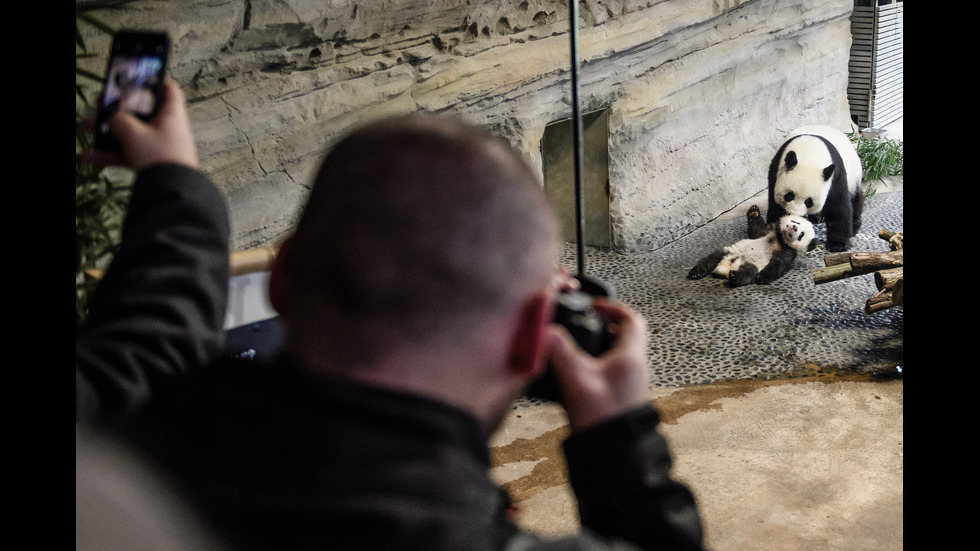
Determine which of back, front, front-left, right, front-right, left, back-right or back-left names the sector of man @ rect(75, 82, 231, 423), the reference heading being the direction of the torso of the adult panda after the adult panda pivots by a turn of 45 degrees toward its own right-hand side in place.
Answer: left

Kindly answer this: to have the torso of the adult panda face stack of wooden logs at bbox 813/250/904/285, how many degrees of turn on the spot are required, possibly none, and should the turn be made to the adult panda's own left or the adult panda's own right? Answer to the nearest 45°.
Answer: approximately 45° to the adult panda's own left

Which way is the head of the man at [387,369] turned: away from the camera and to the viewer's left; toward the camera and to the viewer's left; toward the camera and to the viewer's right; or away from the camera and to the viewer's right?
away from the camera and to the viewer's right

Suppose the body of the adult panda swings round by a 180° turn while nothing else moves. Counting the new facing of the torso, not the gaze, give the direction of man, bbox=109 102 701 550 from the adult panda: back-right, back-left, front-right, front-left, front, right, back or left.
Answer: back-right

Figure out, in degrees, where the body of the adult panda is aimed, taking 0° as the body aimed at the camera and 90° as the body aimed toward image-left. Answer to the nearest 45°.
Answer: approximately 45°
